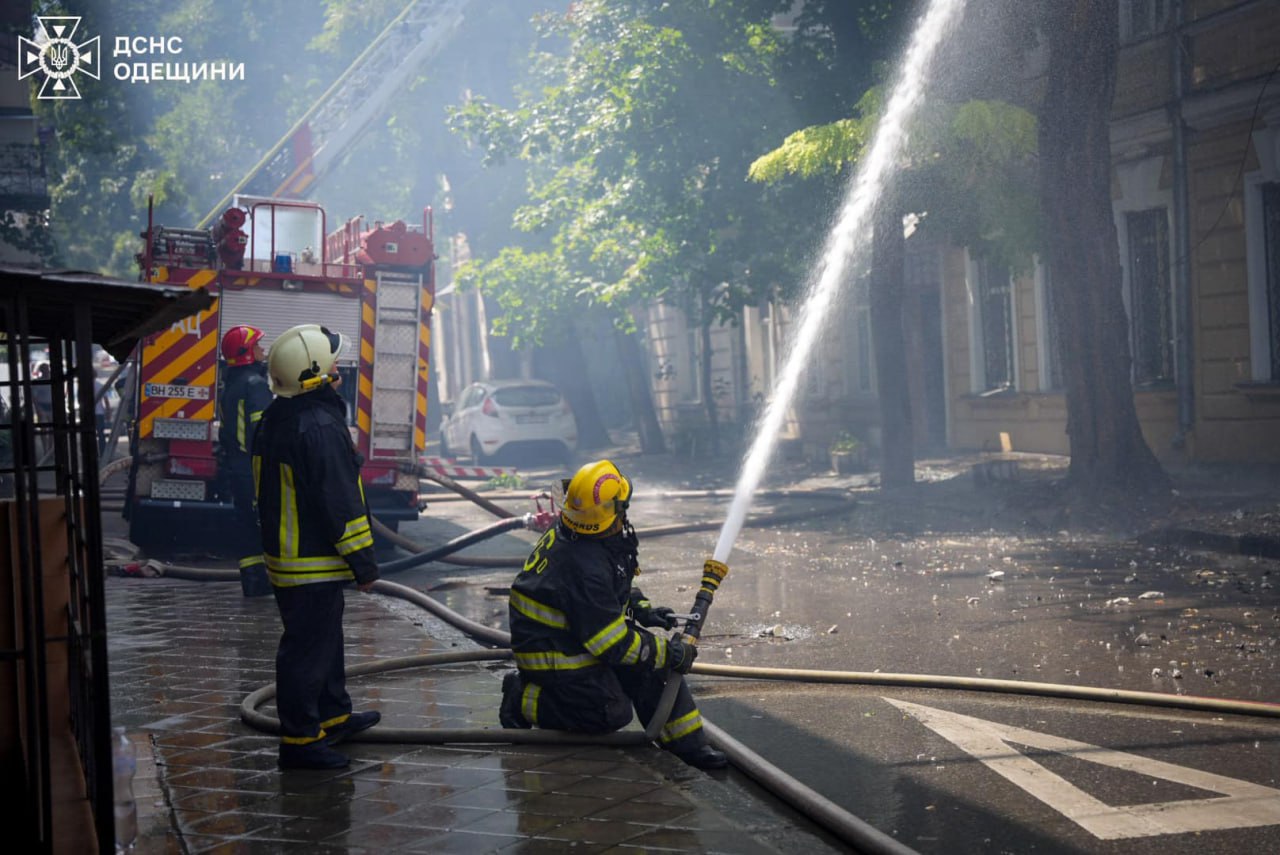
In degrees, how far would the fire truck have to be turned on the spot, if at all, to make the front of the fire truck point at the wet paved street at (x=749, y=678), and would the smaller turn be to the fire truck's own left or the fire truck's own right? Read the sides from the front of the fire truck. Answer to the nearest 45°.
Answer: approximately 180°

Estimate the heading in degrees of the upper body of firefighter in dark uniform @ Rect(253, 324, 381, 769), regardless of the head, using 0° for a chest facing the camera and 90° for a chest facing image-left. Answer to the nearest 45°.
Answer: approximately 225°

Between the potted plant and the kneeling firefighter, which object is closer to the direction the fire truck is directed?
the potted plant

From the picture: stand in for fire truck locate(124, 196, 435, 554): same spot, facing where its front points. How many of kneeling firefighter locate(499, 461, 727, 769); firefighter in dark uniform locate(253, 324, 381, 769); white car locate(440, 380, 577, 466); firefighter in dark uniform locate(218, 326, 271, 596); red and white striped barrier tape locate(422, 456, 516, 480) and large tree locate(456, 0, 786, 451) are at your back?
3

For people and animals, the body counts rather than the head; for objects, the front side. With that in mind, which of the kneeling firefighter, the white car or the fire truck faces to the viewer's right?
the kneeling firefighter

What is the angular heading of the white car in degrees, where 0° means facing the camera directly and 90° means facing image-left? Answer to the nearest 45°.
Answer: approximately 135°

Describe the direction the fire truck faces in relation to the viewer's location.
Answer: facing away from the viewer

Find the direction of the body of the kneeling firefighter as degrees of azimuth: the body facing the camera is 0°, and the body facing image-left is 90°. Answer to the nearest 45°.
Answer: approximately 270°

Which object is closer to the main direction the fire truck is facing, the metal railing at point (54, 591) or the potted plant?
the potted plant
